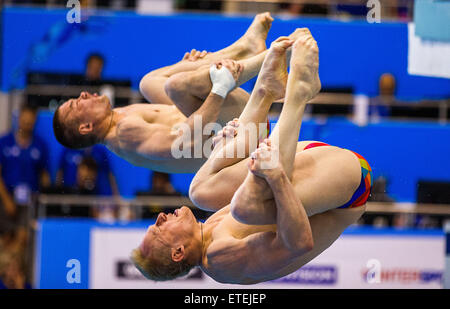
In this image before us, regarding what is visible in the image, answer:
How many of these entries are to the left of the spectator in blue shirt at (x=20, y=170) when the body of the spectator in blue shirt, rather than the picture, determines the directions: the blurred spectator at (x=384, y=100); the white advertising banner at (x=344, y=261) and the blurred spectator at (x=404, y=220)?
3

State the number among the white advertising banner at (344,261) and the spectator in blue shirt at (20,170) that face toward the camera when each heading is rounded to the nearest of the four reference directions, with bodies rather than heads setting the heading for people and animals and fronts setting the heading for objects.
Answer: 2

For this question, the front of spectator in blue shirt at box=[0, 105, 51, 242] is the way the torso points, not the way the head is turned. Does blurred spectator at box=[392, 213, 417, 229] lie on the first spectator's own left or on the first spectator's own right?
on the first spectator's own left

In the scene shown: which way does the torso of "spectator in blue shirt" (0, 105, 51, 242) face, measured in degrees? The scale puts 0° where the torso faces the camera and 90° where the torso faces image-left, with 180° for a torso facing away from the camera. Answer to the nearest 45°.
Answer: approximately 0°
